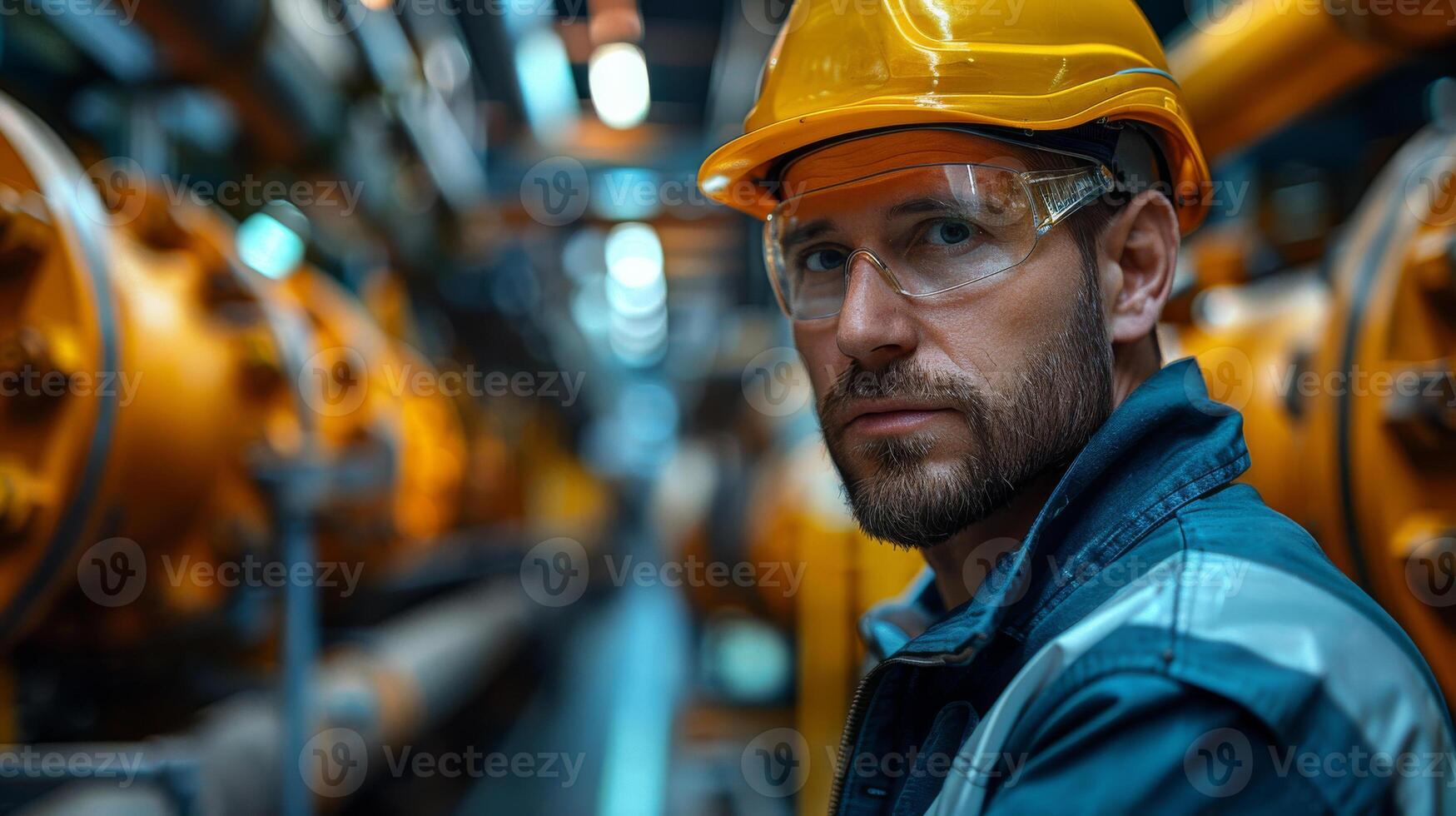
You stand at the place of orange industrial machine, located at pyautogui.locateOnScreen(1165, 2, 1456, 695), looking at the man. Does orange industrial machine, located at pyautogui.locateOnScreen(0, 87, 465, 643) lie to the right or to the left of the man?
right

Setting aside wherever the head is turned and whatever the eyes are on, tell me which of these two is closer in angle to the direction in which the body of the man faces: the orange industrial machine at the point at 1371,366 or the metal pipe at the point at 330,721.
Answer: the metal pipe

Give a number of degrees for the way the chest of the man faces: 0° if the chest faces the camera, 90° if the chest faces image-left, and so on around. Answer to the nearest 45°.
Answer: approximately 45°

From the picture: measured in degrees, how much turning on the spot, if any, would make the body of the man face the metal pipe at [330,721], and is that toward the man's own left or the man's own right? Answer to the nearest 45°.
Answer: approximately 90° to the man's own right

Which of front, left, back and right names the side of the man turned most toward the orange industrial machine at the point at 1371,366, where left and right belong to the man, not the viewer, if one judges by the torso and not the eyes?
back
